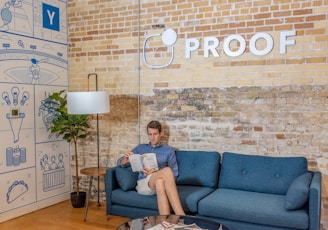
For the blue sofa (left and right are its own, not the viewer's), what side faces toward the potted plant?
right

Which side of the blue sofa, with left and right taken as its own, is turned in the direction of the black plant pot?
right

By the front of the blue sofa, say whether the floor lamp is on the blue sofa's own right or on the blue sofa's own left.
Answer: on the blue sofa's own right

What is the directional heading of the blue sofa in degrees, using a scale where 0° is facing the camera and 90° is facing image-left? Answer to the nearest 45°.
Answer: approximately 0°
